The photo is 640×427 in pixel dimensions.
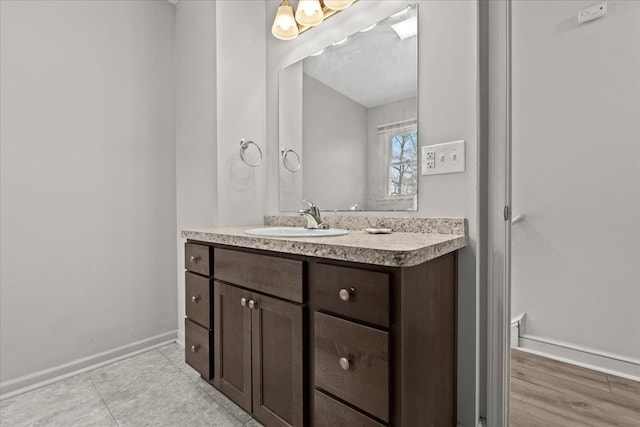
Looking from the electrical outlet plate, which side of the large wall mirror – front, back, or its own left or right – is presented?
left

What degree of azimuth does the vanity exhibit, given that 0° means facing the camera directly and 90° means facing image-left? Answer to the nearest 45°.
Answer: approximately 45°
